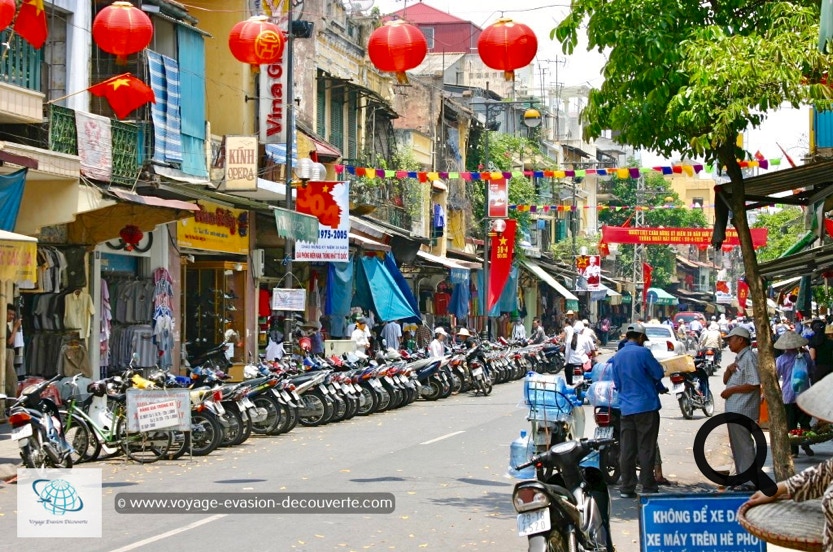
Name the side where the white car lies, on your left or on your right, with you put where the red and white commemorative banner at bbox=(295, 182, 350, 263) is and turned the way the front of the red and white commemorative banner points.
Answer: on your left

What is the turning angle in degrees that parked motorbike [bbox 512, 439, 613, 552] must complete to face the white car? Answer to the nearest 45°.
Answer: approximately 45° to its left

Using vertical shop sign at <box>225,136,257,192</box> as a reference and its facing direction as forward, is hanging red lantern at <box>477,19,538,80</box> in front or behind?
in front

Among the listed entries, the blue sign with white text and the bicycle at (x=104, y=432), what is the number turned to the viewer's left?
1

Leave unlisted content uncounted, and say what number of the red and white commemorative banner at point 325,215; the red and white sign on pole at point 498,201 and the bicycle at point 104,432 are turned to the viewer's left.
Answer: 1

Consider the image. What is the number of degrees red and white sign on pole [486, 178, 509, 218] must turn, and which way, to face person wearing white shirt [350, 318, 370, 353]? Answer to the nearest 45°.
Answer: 0° — it already faces them

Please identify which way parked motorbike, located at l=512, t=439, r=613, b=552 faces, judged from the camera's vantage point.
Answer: facing away from the viewer and to the right of the viewer

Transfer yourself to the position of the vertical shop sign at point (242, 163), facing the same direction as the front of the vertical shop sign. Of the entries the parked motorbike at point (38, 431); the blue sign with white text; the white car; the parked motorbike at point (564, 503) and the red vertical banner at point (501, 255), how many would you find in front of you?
3

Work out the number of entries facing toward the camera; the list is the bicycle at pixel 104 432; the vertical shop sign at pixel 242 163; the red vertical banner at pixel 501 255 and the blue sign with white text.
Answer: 3

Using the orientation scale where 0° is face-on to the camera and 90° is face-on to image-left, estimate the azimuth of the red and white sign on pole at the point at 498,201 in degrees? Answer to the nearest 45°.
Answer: approximately 0°

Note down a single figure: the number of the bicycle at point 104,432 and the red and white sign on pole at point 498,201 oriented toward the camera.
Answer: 1

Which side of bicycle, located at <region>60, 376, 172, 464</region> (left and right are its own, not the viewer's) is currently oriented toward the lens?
left
